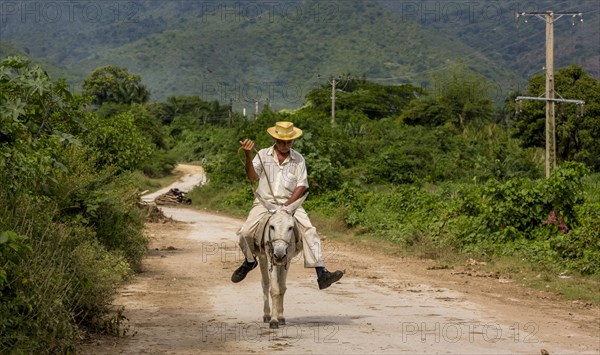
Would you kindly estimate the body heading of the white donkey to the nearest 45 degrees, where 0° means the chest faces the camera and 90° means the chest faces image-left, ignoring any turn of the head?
approximately 0°
